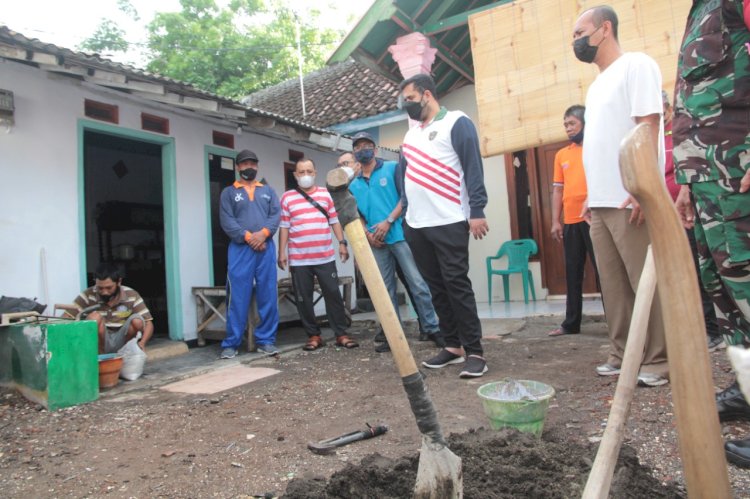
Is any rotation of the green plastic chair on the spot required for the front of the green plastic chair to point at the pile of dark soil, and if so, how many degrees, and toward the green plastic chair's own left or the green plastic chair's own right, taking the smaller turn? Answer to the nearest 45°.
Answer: approximately 45° to the green plastic chair's own left

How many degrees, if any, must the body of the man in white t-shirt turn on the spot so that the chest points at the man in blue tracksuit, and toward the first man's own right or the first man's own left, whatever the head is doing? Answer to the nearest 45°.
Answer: approximately 45° to the first man's own right

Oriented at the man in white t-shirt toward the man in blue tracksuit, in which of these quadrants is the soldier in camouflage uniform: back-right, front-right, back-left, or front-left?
back-left

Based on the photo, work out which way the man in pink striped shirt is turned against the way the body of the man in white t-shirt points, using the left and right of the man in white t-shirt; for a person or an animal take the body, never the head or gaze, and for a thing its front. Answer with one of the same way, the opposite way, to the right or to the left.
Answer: to the left

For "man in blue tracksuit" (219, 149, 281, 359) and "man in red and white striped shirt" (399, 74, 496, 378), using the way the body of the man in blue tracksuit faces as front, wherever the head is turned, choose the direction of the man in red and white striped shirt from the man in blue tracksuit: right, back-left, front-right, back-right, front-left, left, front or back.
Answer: front-left

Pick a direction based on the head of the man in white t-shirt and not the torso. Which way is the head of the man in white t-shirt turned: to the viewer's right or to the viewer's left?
to the viewer's left

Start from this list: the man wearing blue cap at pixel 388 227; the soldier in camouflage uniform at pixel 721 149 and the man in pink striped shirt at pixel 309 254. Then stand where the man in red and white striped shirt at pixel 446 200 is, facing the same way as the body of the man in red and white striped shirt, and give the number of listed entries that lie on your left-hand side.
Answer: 1

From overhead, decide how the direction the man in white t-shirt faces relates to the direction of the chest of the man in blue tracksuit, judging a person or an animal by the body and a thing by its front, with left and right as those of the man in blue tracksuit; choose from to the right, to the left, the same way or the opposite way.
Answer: to the right

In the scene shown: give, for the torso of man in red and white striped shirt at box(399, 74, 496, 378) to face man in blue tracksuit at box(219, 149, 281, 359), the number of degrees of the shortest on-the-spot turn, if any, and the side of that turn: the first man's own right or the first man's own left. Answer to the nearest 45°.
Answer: approximately 90° to the first man's own right

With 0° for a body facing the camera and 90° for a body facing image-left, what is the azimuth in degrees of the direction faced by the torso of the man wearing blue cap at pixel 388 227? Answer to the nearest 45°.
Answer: approximately 45°

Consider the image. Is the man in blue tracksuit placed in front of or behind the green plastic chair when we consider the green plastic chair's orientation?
in front
